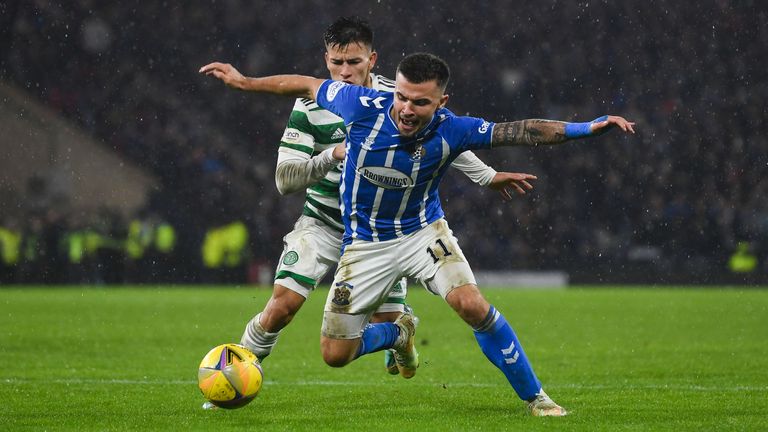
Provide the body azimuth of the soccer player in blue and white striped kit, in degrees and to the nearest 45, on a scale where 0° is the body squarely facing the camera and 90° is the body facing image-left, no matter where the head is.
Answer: approximately 0°

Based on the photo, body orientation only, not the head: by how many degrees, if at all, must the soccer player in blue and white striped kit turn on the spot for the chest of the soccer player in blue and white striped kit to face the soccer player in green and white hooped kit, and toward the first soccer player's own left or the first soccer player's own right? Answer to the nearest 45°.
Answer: approximately 135° to the first soccer player's own right
